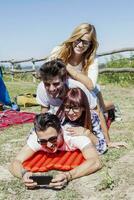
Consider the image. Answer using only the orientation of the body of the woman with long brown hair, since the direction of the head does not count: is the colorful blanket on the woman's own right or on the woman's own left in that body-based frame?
on the woman's own right

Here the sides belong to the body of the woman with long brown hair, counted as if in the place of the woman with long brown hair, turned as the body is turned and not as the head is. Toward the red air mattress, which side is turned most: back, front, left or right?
front
